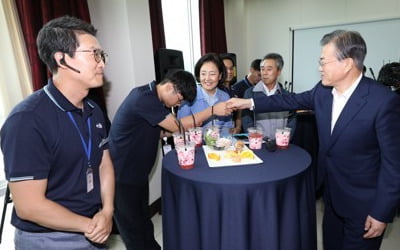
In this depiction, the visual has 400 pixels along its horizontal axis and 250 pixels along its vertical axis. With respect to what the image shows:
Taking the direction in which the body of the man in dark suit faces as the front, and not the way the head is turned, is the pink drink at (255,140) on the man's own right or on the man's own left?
on the man's own right

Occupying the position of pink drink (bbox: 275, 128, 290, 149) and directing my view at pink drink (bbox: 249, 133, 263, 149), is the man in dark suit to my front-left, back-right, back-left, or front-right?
back-left

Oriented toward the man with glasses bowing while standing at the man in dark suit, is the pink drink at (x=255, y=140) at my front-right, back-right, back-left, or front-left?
front-right

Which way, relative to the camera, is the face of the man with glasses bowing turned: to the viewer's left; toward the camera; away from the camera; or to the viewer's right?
to the viewer's right

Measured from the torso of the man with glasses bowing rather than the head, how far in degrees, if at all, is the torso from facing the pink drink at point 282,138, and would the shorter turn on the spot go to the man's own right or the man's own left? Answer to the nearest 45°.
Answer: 0° — they already face it

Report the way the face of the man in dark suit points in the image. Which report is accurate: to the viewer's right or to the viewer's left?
to the viewer's left

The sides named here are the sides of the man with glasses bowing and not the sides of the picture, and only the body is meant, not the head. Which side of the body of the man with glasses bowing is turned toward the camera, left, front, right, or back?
right

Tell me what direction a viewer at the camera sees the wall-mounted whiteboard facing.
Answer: facing the viewer and to the left of the viewer

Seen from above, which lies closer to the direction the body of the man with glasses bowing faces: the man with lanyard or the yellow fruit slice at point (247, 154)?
the yellow fruit slice

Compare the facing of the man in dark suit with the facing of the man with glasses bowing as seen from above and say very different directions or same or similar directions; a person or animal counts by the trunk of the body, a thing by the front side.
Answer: very different directions

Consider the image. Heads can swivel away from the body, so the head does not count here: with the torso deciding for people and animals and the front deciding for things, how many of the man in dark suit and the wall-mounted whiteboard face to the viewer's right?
0

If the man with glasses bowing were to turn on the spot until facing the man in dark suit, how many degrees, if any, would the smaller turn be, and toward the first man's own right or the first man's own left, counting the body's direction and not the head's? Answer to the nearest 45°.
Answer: approximately 45° to the first man's own right

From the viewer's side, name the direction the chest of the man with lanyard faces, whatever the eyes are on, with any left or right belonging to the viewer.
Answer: facing the viewer and to the right of the viewer

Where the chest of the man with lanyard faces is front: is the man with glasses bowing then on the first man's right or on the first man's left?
on the first man's left

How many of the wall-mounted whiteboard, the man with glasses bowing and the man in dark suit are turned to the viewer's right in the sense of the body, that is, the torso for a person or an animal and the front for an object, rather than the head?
1
